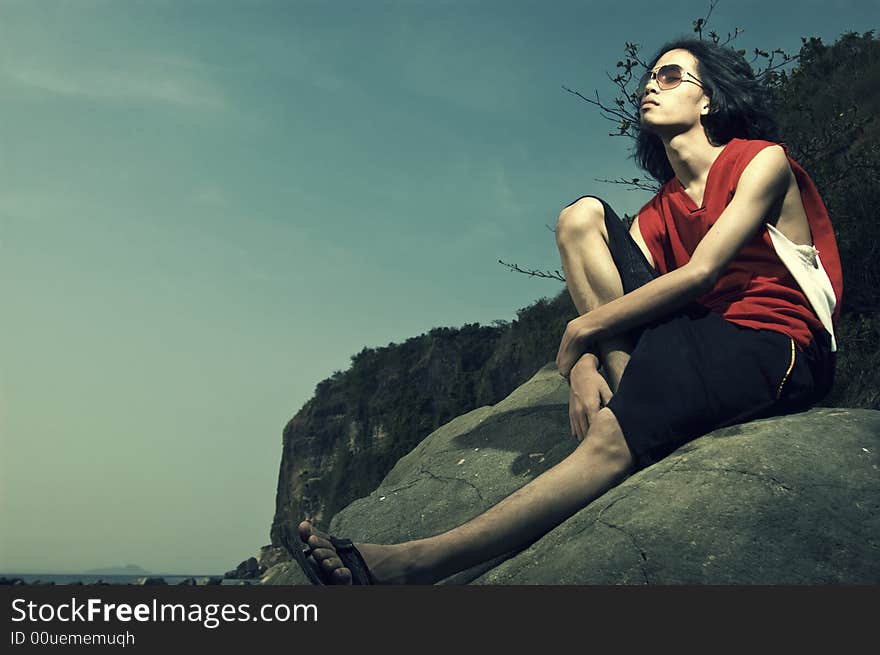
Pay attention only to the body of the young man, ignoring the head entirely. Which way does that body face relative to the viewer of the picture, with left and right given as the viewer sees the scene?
facing the viewer and to the left of the viewer

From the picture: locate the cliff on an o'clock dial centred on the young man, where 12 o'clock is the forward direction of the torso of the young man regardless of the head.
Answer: The cliff is roughly at 4 o'clock from the young man.
